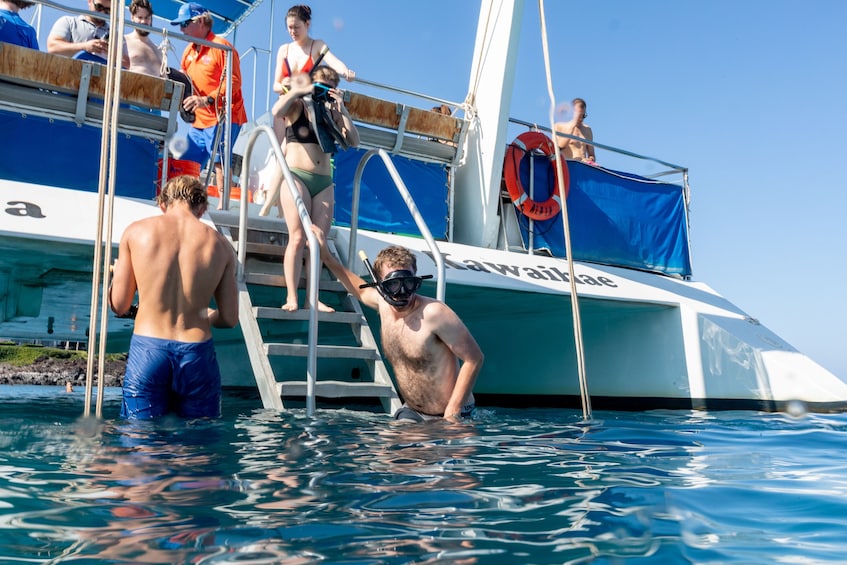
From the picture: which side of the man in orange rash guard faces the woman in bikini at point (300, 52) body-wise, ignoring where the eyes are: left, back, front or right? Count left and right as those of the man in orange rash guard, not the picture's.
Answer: left

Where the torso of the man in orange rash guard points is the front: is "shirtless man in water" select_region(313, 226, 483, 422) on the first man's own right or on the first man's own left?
on the first man's own left

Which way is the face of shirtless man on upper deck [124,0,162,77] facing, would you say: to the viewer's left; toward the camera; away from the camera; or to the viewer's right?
toward the camera

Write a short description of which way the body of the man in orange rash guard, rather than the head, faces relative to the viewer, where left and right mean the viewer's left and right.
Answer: facing the viewer and to the left of the viewer

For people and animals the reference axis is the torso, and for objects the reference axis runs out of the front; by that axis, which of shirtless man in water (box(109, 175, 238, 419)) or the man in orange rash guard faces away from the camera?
the shirtless man in water

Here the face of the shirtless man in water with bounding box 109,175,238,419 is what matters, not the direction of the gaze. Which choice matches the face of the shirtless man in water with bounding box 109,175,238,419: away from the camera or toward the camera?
away from the camera

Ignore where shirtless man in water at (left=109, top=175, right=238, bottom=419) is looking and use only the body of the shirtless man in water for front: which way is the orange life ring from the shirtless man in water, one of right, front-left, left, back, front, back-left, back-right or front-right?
front-right

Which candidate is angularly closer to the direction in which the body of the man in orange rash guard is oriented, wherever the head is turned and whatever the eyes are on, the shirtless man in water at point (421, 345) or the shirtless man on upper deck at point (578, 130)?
the shirtless man in water

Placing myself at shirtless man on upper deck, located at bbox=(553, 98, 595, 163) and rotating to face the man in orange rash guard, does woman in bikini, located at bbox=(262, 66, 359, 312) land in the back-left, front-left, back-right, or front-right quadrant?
front-left

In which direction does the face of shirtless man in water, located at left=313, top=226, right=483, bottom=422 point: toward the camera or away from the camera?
toward the camera

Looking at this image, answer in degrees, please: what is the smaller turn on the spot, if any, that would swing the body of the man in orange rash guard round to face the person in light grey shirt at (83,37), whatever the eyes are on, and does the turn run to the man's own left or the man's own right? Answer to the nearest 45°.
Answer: approximately 45° to the man's own right

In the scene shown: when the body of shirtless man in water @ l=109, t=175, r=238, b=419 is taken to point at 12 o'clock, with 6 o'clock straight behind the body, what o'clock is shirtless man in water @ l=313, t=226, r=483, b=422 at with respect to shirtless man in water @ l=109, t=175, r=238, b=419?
shirtless man in water @ l=313, t=226, r=483, b=422 is roughly at 3 o'clock from shirtless man in water @ l=109, t=175, r=238, b=419.

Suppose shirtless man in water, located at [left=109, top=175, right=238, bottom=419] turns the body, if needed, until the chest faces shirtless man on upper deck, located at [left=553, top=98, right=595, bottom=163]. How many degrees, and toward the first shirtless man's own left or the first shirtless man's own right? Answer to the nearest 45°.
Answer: approximately 45° to the first shirtless man's own right

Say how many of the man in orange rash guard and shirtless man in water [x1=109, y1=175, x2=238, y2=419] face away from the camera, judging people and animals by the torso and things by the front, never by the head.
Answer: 1

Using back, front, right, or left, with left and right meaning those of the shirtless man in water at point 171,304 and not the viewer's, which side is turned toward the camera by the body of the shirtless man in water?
back

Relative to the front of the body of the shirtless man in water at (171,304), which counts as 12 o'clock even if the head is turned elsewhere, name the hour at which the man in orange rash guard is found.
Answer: The man in orange rash guard is roughly at 12 o'clock from the shirtless man in water.
